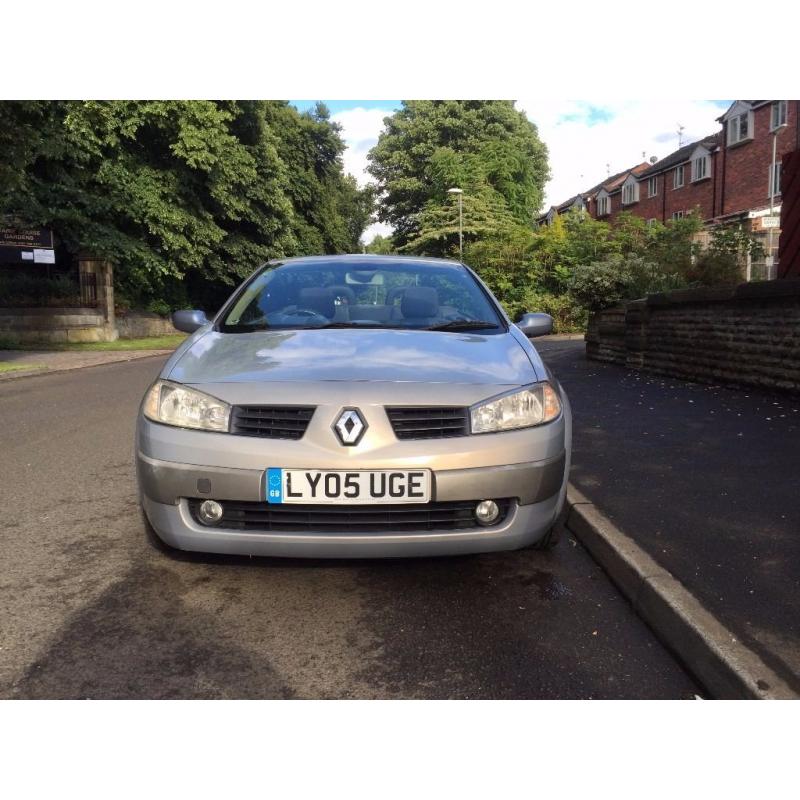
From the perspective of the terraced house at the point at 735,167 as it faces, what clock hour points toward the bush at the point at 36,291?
The bush is roughly at 12 o'clock from the terraced house.

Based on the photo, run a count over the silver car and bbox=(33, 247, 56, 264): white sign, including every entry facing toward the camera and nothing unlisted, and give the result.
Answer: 2

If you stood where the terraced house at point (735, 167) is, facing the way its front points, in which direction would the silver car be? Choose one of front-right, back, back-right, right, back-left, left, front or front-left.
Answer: front-left

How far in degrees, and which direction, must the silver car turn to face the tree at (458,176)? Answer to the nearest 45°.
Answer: approximately 180°

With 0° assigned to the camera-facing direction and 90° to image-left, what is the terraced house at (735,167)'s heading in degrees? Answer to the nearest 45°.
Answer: approximately 45°

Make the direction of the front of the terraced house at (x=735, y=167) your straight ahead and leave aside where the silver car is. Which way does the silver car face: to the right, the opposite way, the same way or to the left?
to the left

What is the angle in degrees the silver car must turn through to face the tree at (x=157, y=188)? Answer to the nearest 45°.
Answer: approximately 180°

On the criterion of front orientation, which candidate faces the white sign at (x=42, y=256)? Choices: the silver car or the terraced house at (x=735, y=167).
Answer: the terraced house
